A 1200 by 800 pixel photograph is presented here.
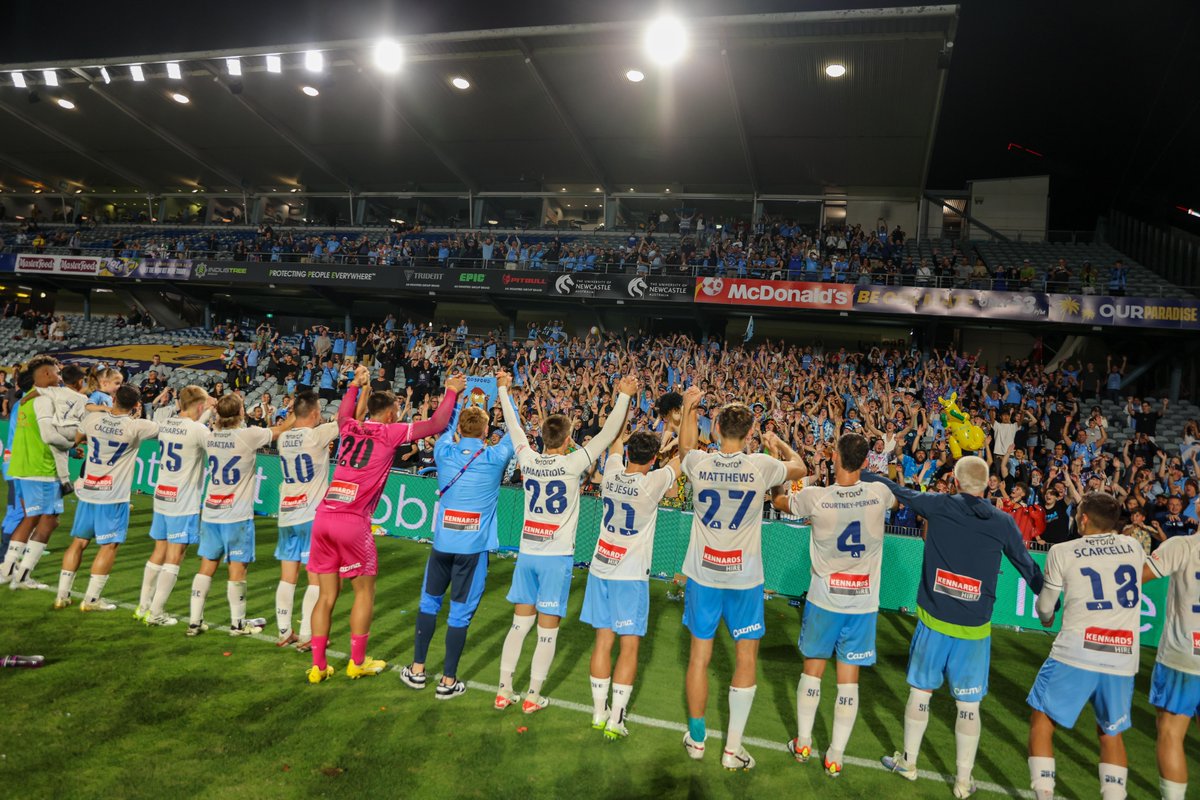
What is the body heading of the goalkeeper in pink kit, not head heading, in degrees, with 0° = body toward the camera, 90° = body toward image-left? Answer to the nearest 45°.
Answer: approximately 225°

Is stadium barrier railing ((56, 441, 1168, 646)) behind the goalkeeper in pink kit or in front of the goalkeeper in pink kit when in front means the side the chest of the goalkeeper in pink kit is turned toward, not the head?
in front

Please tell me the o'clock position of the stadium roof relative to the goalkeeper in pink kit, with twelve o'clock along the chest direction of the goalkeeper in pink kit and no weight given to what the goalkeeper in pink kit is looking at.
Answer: The stadium roof is roughly at 11 o'clock from the goalkeeper in pink kit.
